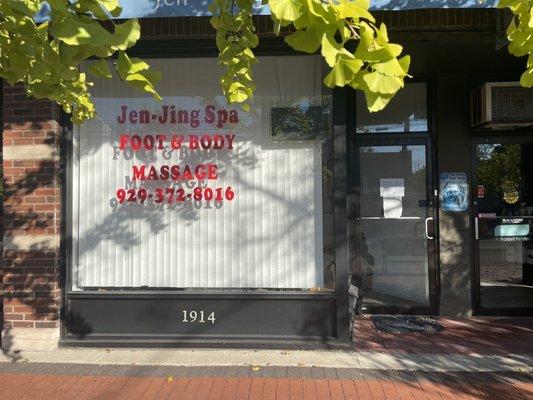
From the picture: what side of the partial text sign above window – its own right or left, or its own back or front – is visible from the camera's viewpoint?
front

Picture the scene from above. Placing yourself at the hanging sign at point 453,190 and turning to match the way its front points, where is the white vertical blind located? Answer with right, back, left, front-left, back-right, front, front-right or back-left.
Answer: front-right

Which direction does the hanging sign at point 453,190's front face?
toward the camera

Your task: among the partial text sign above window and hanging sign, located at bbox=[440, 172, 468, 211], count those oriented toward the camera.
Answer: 2
